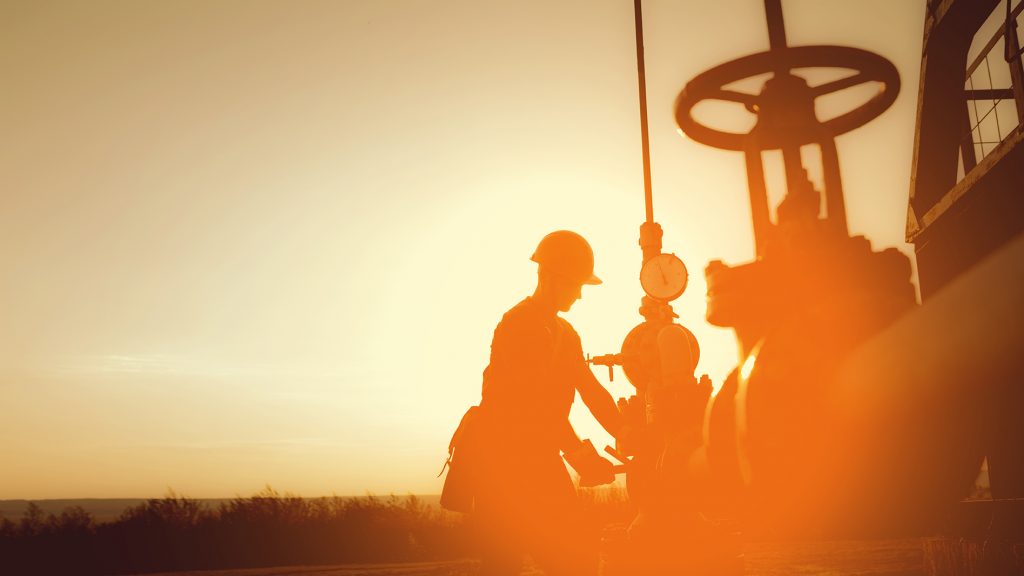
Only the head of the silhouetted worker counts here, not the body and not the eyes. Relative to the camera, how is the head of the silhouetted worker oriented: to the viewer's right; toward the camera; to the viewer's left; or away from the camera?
to the viewer's right

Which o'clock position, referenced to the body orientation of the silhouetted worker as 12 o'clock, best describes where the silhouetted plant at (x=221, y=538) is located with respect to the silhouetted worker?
The silhouetted plant is roughly at 8 o'clock from the silhouetted worker.

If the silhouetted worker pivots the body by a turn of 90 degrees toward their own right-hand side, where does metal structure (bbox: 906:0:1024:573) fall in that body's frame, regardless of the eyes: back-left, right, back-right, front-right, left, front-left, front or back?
front-left

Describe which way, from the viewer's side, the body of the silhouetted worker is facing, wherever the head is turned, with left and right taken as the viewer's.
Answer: facing to the right of the viewer
